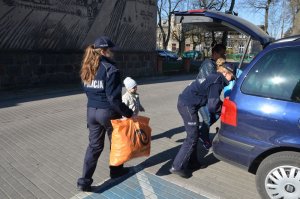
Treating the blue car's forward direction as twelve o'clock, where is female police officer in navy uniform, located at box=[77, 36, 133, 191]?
The female police officer in navy uniform is roughly at 6 o'clock from the blue car.

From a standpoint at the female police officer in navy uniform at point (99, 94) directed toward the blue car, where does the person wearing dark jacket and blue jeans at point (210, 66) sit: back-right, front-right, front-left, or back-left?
front-left

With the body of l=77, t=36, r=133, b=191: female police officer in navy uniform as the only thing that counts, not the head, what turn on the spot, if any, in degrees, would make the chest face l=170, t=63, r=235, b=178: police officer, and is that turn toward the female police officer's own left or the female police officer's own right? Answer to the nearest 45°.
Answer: approximately 45° to the female police officer's own right

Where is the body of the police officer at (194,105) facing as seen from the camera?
to the viewer's right

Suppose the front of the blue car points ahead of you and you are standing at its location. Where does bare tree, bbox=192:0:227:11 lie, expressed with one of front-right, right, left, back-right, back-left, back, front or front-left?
left

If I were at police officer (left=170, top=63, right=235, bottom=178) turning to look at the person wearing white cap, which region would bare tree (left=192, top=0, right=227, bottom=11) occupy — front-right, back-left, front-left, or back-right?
front-right

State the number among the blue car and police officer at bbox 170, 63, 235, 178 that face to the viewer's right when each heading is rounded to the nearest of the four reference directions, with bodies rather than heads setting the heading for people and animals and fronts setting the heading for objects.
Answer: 2

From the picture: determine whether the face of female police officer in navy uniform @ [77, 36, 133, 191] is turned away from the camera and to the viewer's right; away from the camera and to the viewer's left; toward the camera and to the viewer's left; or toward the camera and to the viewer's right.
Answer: away from the camera and to the viewer's right

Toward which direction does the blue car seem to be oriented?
to the viewer's right

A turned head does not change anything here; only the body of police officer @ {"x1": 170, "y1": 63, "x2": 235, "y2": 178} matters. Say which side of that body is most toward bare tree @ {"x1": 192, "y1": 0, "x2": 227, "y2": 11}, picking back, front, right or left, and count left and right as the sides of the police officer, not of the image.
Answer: left
